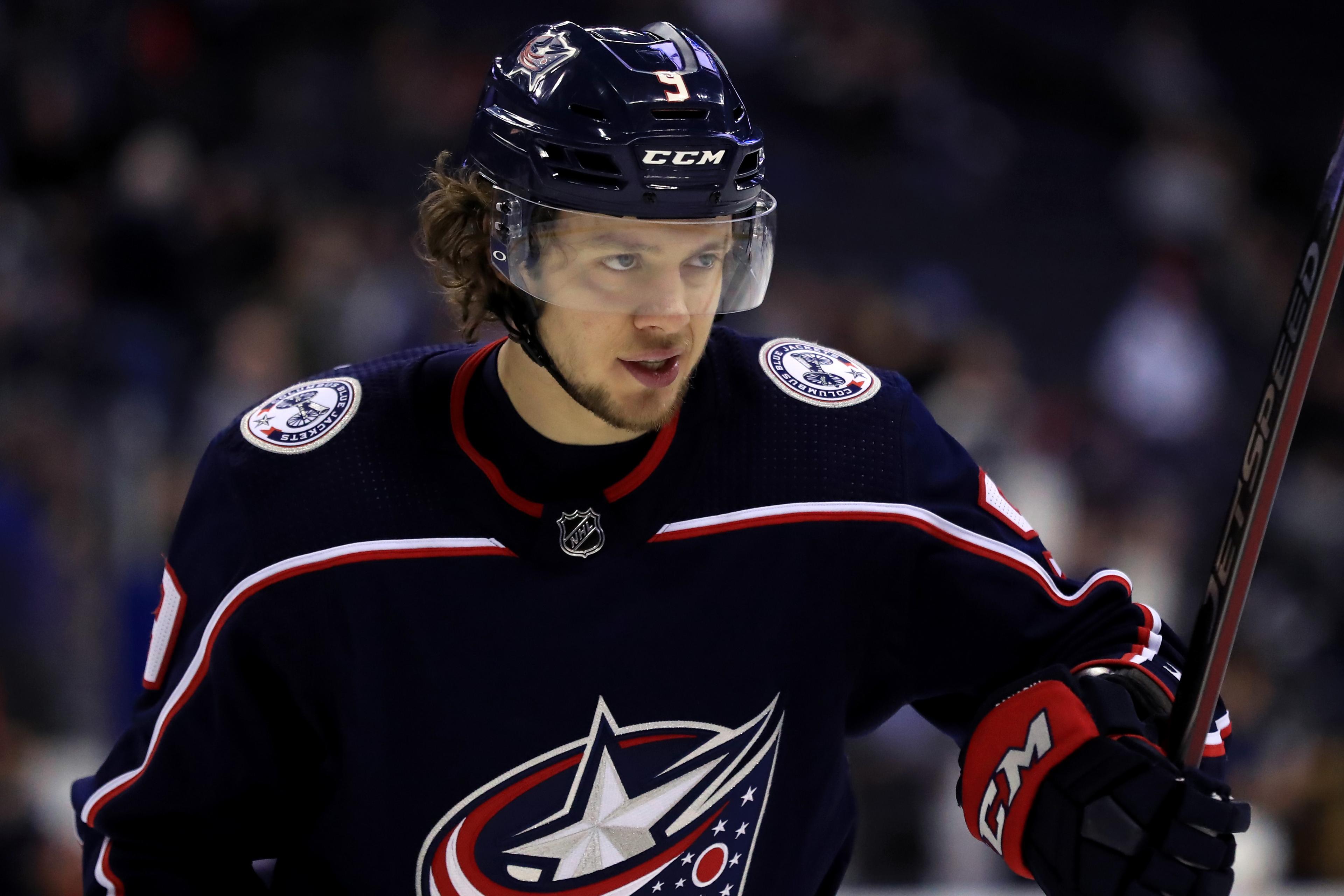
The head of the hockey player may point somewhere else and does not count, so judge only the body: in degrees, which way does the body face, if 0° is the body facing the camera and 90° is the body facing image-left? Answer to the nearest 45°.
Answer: approximately 0°
